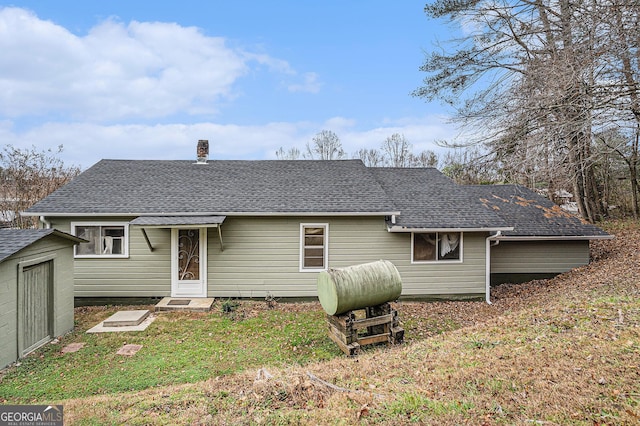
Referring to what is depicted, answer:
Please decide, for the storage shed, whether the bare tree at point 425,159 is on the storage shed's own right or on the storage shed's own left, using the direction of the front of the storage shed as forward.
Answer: on the storage shed's own left

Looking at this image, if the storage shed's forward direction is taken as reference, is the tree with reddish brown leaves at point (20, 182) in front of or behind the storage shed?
behind

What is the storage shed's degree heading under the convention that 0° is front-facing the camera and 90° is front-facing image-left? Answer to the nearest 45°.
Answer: approximately 315°

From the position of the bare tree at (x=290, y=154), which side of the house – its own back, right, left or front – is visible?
back

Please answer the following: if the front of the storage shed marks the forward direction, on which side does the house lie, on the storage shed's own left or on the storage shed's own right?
on the storage shed's own left

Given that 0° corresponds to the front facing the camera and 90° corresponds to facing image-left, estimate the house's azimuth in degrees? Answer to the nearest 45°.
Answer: approximately 0°

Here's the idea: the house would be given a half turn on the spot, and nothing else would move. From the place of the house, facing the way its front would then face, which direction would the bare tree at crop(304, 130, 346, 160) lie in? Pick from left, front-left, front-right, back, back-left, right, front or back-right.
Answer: front

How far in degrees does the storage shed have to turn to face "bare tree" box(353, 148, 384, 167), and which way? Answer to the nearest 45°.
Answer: approximately 90° to its left
